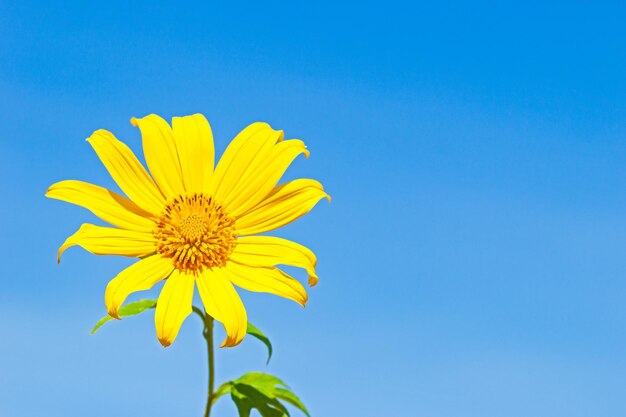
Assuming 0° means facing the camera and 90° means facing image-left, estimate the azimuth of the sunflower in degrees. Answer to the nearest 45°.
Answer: approximately 0°
